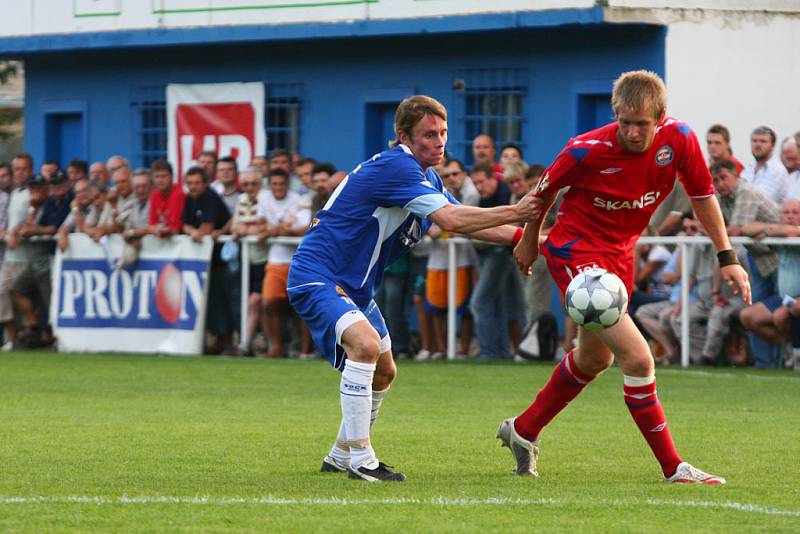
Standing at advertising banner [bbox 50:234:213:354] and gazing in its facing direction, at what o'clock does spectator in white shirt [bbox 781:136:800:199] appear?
The spectator in white shirt is roughly at 10 o'clock from the advertising banner.

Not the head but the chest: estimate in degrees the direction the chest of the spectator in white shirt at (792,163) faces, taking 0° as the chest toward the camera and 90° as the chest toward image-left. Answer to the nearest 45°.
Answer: approximately 45°

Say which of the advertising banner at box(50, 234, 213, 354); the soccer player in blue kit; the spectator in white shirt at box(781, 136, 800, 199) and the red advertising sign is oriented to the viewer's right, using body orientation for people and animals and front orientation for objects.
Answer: the soccer player in blue kit

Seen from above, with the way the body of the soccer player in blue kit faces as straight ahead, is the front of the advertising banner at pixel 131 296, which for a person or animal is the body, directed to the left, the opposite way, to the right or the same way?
to the right

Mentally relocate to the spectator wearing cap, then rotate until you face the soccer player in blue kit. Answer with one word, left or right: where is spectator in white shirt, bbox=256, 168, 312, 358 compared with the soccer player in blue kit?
left

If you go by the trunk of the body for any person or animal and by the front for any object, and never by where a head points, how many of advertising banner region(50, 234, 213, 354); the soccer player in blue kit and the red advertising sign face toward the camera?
2

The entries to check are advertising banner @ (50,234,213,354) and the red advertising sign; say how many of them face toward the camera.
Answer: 2

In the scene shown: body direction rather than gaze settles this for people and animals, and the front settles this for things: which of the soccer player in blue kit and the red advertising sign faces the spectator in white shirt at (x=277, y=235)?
the red advertising sign

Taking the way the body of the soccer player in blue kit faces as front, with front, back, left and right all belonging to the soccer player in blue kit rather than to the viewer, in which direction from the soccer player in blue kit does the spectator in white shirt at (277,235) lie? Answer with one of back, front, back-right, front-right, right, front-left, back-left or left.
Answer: left

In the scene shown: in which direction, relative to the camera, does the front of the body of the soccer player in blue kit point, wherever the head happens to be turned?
to the viewer's right

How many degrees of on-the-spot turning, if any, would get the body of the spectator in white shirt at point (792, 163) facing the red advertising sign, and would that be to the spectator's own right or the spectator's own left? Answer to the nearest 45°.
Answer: approximately 90° to the spectator's own right
